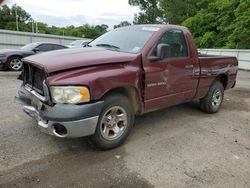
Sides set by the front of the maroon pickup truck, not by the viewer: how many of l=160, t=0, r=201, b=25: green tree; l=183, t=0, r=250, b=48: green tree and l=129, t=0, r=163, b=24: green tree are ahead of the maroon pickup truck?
0

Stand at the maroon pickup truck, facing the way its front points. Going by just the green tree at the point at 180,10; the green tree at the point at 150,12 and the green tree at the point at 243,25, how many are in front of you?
0

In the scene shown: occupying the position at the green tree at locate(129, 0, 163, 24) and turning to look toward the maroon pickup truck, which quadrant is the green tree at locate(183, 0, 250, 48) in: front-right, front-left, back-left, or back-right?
front-left

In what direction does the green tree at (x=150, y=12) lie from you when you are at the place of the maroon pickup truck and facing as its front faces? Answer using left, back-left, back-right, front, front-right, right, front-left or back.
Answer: back-right

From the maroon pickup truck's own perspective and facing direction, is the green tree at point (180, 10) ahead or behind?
behind

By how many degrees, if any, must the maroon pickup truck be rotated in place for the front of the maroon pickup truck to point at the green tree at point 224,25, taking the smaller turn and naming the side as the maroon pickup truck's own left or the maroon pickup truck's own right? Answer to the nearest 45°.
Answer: approximately 135° to the maroon pickup truck's own right

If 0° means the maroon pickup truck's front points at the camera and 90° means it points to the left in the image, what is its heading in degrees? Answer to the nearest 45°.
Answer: approximately 45°

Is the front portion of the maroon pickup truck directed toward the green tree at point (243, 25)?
no
